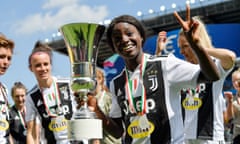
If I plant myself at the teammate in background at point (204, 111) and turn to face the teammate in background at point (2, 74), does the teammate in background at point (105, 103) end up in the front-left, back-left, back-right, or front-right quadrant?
front-right

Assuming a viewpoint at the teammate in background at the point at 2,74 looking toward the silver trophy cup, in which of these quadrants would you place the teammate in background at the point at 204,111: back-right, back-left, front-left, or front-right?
front-left

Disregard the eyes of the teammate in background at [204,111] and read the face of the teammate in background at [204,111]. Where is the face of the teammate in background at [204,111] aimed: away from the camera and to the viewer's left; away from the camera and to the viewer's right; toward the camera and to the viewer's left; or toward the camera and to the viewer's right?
toward the camera and to the viewer's left

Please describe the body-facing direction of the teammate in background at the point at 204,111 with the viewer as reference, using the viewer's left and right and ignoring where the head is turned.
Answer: facing the viewer and to the left of the viewer

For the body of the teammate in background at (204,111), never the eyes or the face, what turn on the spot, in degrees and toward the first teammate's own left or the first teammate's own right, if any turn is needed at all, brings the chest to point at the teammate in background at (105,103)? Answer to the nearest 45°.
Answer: approximately 90° to the first teammate's own right

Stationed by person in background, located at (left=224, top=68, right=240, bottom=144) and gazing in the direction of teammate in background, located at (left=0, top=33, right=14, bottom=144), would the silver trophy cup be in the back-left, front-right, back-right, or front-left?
front-left

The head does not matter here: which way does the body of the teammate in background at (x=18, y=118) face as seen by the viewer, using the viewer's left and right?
facing the viewer and to the right of the viewer

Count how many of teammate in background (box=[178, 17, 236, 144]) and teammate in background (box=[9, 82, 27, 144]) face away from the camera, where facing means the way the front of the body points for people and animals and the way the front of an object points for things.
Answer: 0

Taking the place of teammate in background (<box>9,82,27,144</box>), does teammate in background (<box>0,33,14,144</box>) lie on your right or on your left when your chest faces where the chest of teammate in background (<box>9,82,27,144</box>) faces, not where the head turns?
on your right
